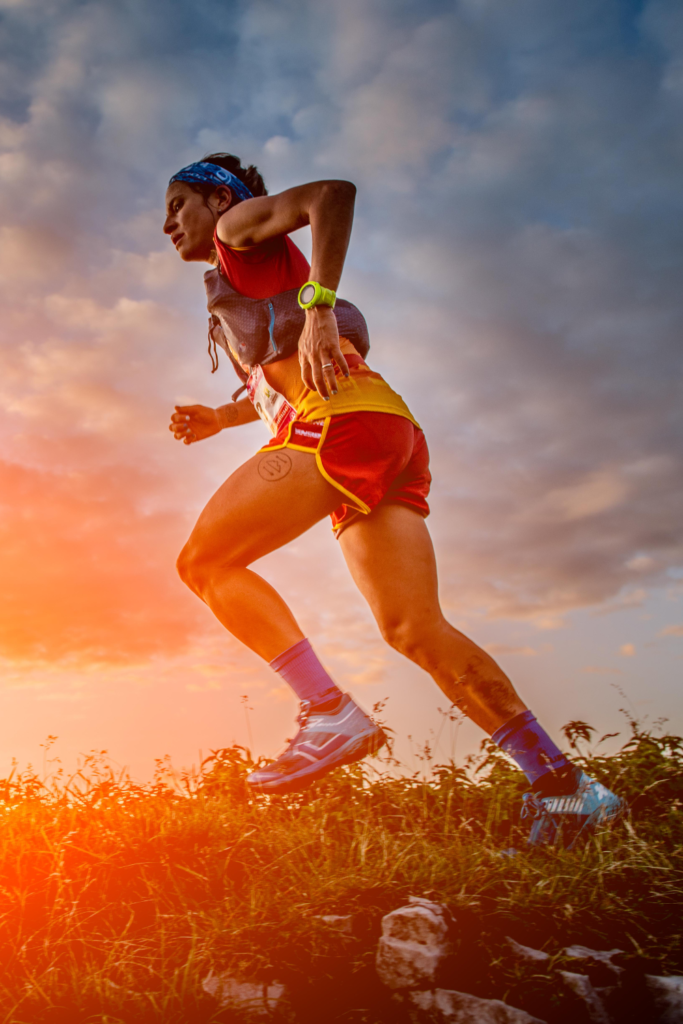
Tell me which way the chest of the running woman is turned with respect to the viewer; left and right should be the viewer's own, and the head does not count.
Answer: facing to the left of the viewer

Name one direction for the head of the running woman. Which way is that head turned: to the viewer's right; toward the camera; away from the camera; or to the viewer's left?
to the viewer's left
